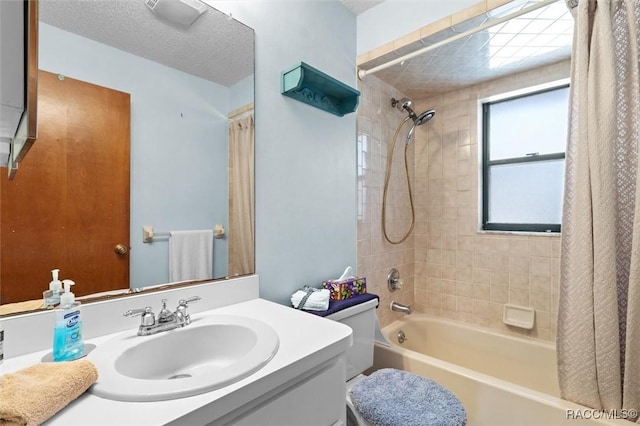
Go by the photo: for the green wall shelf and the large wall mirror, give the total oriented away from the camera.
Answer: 0

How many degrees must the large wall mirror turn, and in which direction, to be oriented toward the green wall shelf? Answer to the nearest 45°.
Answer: approximately 45° to its left

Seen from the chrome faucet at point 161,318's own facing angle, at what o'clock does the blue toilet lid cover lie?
The blue toilet lid cover is roughly at 11 o'clock from the chrome faucet.

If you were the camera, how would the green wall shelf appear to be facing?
facing the viewer and to the right of the viewer

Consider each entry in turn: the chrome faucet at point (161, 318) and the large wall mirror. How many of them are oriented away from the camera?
0

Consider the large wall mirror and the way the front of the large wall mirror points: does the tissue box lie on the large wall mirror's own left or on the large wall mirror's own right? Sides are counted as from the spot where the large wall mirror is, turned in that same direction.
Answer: on the large wall mirror's own left

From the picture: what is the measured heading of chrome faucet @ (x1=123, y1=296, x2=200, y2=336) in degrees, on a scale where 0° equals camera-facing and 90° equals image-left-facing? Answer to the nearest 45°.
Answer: approximately 315°
